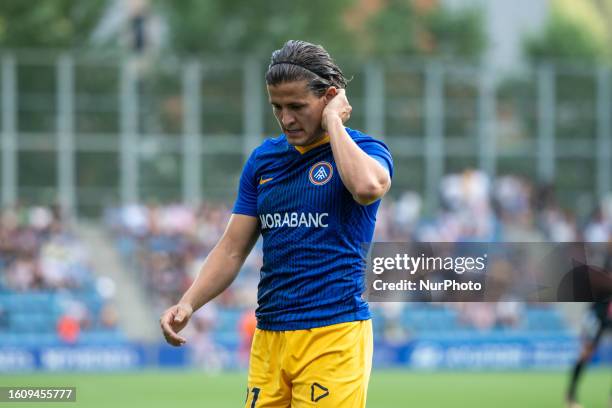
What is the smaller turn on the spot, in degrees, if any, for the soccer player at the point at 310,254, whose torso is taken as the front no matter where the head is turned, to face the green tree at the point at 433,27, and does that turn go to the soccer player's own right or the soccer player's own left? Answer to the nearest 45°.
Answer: approximately 135° to the soccer player's own right

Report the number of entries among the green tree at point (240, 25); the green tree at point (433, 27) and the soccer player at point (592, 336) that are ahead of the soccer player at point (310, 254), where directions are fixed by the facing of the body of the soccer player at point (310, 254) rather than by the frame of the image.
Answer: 0

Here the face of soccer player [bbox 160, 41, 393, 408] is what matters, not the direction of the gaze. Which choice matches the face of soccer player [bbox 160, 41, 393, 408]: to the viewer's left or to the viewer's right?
to the viewer's left

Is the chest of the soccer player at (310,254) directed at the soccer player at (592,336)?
no

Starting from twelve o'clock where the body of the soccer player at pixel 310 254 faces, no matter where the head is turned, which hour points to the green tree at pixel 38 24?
The green tree is roughly at 4 o'clock from the soccer player.

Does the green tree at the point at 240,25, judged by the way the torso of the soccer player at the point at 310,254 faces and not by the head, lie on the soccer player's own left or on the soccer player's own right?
on the soccer player's own right

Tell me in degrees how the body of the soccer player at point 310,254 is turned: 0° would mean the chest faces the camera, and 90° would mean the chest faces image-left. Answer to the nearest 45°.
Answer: approximately 45°
